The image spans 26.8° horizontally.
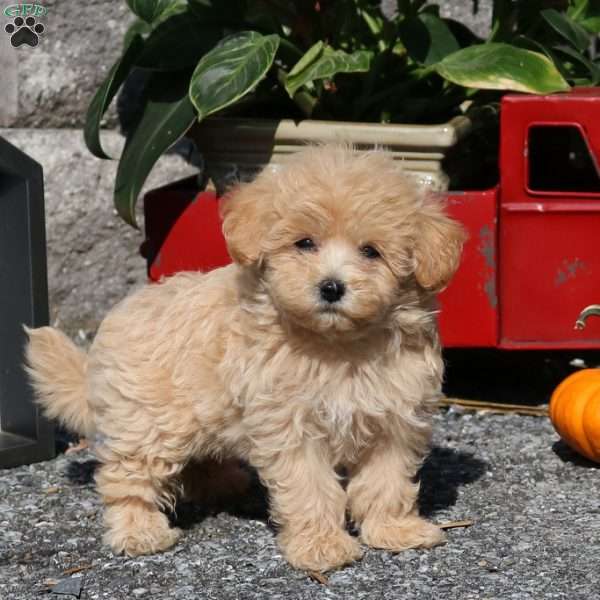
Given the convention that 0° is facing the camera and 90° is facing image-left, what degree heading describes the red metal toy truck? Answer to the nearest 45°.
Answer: approximately 270°

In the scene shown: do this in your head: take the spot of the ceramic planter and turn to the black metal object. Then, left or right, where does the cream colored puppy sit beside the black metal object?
left

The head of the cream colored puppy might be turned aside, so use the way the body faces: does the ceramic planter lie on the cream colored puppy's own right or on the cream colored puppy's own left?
on the cream colored puppy's own left

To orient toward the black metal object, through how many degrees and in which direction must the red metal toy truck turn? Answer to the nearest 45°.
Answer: approximately 180°

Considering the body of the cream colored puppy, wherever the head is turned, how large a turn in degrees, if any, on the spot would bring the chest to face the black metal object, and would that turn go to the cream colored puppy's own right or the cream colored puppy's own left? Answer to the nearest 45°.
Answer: approximately 180°

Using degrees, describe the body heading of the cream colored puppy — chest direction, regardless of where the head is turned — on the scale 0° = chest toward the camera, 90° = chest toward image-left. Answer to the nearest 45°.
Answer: approximately 315°

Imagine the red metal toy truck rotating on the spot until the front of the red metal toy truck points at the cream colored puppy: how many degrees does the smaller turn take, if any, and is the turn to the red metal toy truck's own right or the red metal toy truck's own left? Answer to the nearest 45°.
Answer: approximately 135° to the red metal toy truck's own right

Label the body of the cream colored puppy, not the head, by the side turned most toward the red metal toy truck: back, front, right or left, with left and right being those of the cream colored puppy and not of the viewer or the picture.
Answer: left

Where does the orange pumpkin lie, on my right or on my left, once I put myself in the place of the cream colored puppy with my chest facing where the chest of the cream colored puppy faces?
on my left
